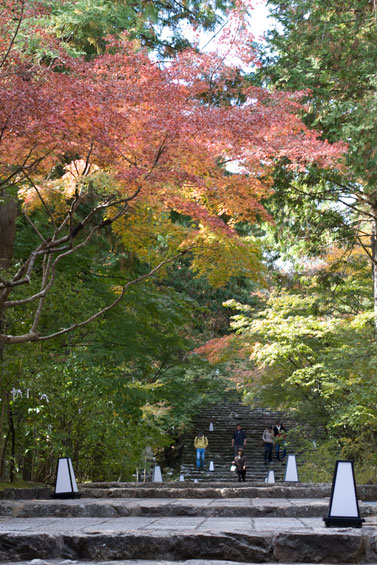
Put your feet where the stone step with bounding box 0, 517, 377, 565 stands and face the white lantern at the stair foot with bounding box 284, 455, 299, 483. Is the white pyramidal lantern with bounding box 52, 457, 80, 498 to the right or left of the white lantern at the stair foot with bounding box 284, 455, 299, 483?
left

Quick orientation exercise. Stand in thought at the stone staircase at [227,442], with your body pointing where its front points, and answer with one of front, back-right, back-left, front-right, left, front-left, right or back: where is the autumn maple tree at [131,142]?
front

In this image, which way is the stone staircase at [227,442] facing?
toward the camera

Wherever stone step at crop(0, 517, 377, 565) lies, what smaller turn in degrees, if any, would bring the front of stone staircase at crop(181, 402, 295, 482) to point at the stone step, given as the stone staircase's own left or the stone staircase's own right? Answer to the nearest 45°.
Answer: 0° — it already faces it

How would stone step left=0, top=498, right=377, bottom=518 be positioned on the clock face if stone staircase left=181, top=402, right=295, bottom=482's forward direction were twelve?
The stone step is roughly at 12 o'clock from the stone staircase.

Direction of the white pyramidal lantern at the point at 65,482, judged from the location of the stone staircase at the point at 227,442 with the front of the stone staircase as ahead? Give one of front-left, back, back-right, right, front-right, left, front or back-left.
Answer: front

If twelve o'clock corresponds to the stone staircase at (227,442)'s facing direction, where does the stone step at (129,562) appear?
The stone step is roughly at 12 o'clock from the stone staircase.

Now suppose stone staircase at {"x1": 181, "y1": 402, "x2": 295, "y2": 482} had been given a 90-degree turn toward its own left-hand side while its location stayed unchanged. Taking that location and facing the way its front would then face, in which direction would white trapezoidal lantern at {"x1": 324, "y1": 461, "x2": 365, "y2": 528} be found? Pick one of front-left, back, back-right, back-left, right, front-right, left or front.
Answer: right
